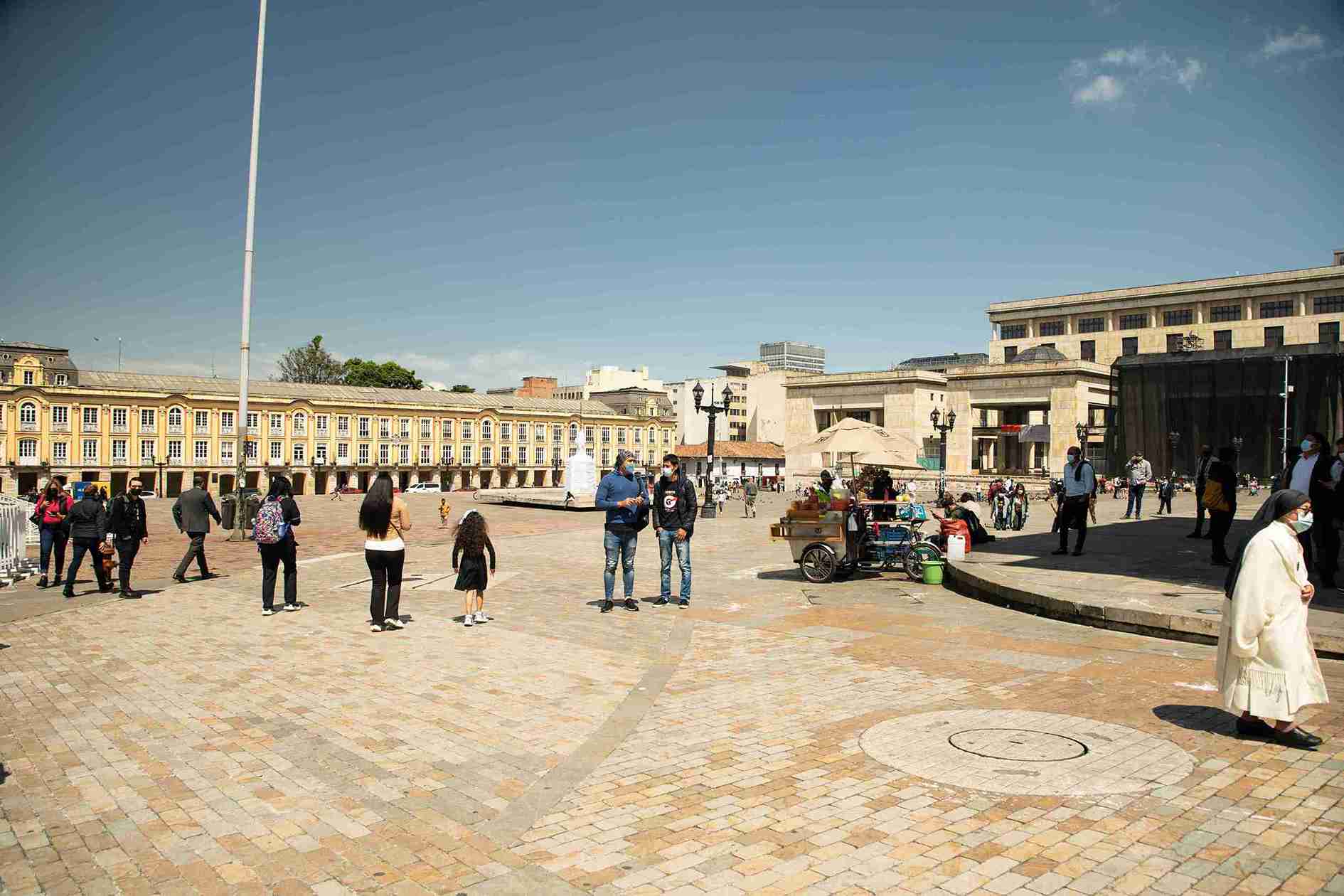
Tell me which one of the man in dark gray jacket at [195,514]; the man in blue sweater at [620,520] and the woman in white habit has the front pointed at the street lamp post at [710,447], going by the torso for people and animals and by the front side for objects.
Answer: the man in dark gray jacket

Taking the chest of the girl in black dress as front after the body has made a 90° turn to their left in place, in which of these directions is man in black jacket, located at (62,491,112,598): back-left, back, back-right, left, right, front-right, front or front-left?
front-right

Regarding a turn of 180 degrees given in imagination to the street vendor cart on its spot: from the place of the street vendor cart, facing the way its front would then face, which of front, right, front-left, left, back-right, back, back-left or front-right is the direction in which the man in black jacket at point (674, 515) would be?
back-right

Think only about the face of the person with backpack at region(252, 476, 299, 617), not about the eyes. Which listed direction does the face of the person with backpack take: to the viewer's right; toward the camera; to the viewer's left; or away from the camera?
away from the camera

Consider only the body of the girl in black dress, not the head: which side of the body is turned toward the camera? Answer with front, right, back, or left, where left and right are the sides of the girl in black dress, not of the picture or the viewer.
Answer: back

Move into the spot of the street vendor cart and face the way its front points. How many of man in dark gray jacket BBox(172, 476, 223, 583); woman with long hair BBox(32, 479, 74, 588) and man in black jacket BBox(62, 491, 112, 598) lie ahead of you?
3

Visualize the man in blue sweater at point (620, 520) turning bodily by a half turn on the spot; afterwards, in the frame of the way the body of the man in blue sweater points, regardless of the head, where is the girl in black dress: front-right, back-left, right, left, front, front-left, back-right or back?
left

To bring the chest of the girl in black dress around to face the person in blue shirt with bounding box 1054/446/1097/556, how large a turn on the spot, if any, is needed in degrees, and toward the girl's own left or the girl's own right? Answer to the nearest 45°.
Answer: approximately 90° to the girl's own right

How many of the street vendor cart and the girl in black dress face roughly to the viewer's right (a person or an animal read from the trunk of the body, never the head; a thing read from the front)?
0

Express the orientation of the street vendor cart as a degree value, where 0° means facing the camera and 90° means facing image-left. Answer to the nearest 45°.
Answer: approximately 90°

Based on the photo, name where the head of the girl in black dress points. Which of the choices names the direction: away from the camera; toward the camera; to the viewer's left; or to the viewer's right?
away from the camera

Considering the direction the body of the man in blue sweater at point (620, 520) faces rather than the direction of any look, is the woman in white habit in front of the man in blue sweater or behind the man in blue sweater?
in front

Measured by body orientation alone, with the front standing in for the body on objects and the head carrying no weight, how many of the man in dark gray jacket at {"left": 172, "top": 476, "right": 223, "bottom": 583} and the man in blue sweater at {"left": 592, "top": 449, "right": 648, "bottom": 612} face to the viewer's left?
0

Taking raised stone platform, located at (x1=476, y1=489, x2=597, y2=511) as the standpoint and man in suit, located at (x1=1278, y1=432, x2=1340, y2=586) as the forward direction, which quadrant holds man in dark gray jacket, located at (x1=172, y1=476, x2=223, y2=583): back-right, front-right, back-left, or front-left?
front-right
